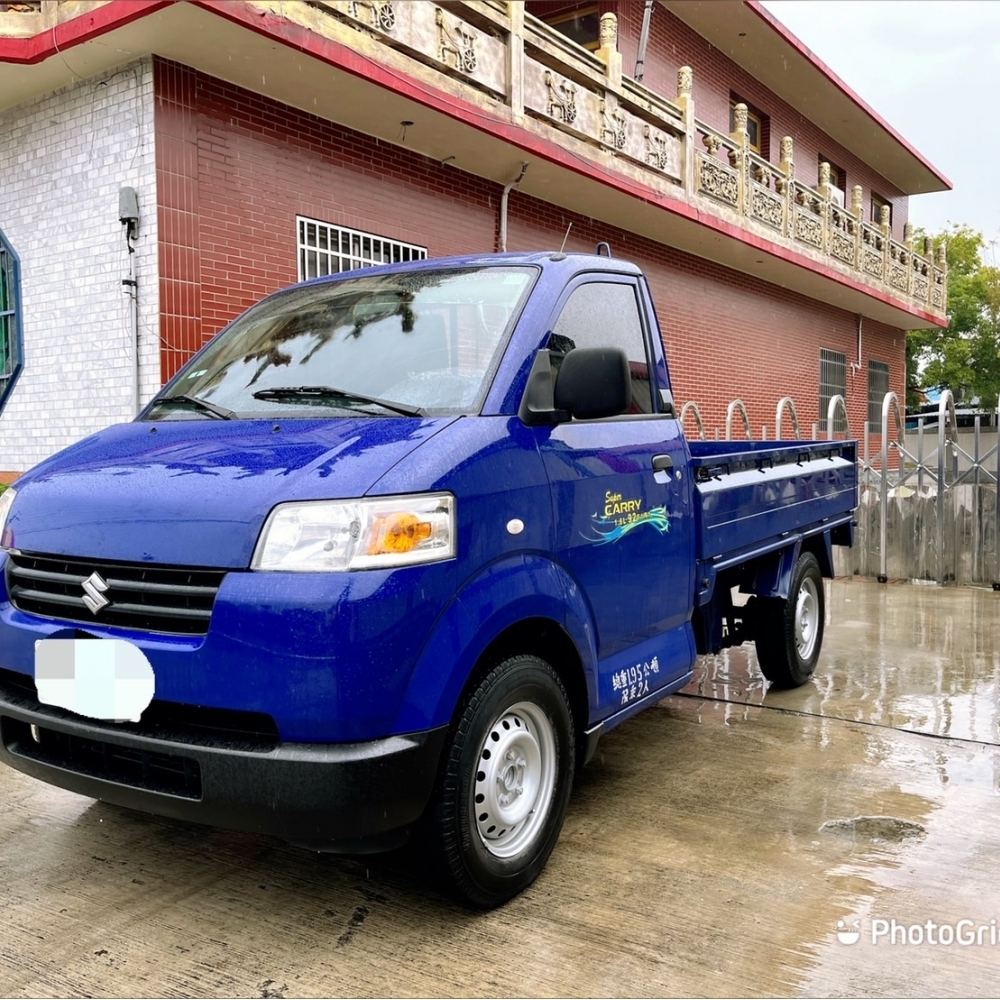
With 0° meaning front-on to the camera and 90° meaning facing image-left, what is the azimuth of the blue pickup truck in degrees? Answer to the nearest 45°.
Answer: approximately 45°

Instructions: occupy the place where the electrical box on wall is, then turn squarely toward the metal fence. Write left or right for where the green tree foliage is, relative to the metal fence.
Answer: left

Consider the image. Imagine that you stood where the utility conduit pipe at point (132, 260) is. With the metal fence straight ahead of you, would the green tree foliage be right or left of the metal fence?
left

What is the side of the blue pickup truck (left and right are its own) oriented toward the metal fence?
back

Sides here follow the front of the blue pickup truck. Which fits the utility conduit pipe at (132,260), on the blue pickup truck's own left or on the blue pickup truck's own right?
on the blue pickup truck's own right

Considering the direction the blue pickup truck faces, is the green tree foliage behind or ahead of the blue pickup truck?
behind
